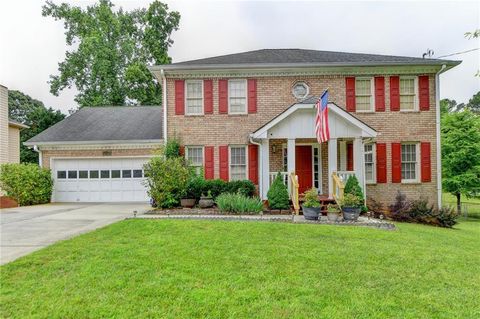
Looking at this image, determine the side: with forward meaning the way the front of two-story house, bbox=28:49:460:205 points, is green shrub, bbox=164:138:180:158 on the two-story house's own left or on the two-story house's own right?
on the two-story house's own right

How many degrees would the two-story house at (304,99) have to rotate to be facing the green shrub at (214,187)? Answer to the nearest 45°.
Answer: approximately 90° to its right

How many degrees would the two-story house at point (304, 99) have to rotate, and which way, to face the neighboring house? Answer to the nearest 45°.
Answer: approximately 90° to its right

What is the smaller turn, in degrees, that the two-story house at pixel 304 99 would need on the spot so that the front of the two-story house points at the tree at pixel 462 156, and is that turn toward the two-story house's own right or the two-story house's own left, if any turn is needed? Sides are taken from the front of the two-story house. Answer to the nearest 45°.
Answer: approximately 135° to the two-story house's own left

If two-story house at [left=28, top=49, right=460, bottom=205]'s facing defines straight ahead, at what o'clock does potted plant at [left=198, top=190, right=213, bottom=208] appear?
The potted plant is roughly at 2 o'clock from the two-story house.

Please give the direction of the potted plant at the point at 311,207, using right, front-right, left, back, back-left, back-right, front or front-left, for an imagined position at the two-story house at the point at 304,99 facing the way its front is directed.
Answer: front

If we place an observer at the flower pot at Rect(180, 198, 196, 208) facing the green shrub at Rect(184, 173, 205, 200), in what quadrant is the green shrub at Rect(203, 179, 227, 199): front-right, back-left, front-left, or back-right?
front-right

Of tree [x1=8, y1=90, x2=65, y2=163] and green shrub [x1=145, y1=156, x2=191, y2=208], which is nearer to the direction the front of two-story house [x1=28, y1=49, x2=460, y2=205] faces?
the green shrub

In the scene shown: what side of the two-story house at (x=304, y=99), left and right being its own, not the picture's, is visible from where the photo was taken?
front

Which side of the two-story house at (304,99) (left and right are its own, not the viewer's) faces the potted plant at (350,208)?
front

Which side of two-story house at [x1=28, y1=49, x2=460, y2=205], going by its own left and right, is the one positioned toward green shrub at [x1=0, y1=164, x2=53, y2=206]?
right
